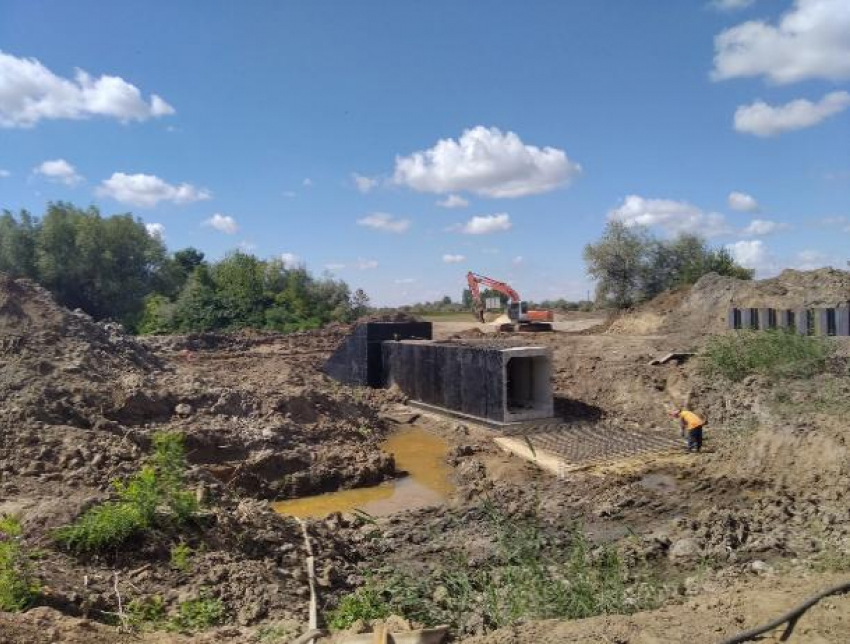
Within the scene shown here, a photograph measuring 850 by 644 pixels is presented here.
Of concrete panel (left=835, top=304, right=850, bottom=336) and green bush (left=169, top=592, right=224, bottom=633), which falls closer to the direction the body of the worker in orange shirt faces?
the green bush

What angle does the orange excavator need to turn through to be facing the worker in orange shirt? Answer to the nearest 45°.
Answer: approximately 90° to its left

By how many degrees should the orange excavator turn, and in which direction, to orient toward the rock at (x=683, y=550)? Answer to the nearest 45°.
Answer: approximately 90° to its left

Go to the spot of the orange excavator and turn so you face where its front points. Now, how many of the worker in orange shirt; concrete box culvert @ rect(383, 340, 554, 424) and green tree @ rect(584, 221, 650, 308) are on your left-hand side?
2

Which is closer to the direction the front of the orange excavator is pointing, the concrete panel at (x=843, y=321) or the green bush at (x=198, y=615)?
the green bush

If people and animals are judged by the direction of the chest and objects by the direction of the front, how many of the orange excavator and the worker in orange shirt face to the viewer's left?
2

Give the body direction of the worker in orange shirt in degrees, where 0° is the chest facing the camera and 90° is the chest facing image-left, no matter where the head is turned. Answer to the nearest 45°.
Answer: approximately 90°

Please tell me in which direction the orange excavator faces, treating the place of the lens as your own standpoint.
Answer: facing to the left of the viewer

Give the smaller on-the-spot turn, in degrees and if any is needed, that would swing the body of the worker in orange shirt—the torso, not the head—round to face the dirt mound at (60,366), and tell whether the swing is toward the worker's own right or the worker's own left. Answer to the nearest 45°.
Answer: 0° — they already face it

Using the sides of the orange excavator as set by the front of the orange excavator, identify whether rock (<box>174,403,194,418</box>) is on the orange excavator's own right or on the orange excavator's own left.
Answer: on the orange excavator's own left
